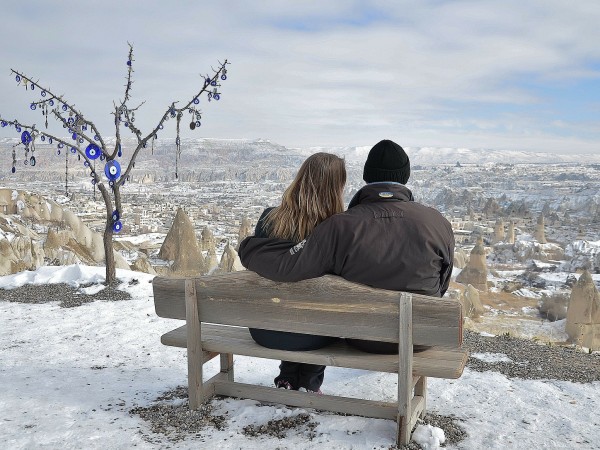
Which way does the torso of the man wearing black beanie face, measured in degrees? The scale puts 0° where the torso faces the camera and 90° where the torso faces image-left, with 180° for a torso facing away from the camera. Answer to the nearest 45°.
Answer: approximately 180°

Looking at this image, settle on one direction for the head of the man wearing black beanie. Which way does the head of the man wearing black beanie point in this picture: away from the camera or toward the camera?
away from the camera

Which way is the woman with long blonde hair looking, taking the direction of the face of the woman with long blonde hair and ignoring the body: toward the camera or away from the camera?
away from the camera

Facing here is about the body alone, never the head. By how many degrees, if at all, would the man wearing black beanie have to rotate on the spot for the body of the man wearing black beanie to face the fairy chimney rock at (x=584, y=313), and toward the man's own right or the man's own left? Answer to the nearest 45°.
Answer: approximately 45° to the man's own right

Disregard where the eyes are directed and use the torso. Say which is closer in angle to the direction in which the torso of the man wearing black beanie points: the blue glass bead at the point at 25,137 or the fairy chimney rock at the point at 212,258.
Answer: the fairy chimney rock

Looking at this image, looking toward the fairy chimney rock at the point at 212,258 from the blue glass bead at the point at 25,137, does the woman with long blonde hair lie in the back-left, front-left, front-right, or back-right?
back-right

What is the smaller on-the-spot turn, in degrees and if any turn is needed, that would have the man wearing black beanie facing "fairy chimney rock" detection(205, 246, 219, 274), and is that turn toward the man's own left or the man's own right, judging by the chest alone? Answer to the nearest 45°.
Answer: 0° — they already face it
